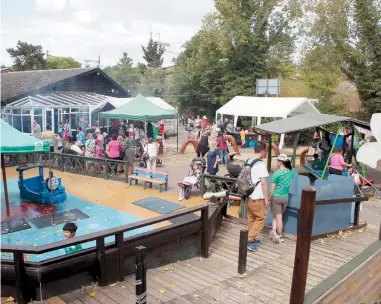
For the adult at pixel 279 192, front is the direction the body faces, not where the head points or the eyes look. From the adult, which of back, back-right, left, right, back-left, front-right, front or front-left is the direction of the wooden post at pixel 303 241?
back-left

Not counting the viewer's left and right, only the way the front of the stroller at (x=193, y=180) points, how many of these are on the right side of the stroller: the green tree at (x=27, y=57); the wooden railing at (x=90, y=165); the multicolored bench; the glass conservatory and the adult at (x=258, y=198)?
4

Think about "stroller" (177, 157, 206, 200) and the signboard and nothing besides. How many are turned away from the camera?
1

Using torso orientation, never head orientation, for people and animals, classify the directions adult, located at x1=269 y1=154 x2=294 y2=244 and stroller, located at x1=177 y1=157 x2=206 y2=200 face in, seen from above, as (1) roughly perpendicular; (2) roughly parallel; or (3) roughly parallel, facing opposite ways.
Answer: roughly perpendicular

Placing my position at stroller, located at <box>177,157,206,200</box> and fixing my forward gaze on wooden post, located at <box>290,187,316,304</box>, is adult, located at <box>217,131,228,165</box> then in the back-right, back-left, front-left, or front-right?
back-left

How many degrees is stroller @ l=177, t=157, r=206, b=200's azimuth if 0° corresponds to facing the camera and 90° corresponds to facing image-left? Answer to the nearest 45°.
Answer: approximately 45°

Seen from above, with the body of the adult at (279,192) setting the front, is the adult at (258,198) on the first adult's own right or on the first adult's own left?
on the first adult's own left

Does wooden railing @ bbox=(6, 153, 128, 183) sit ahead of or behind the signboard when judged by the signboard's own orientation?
behind

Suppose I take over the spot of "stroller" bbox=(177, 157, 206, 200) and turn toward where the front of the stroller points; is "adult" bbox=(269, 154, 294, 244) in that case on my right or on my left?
on my left

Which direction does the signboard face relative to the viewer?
away from the camera

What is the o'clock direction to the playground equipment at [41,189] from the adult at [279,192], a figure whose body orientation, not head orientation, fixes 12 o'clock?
The playground equipment is roughly at 11 o'clock from the adult.

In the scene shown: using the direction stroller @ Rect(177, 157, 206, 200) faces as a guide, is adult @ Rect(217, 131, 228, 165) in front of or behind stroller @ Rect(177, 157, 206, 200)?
behind
